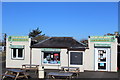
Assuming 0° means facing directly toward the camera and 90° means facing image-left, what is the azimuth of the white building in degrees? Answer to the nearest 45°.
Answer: approximately 0°

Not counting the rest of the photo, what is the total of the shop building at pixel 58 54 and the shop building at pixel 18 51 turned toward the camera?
2

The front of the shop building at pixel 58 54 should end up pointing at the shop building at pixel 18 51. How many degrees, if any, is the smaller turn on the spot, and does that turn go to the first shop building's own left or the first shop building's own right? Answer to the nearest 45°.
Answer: approximately 90° to the first shop building's own right

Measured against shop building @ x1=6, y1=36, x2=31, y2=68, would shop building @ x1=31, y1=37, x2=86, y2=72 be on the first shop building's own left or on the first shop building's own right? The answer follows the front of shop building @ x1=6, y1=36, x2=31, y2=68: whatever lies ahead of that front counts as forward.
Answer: on the first shop building's own left

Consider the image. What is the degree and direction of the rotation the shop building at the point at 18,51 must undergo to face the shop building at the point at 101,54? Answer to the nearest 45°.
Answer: approximately 45° to its left
